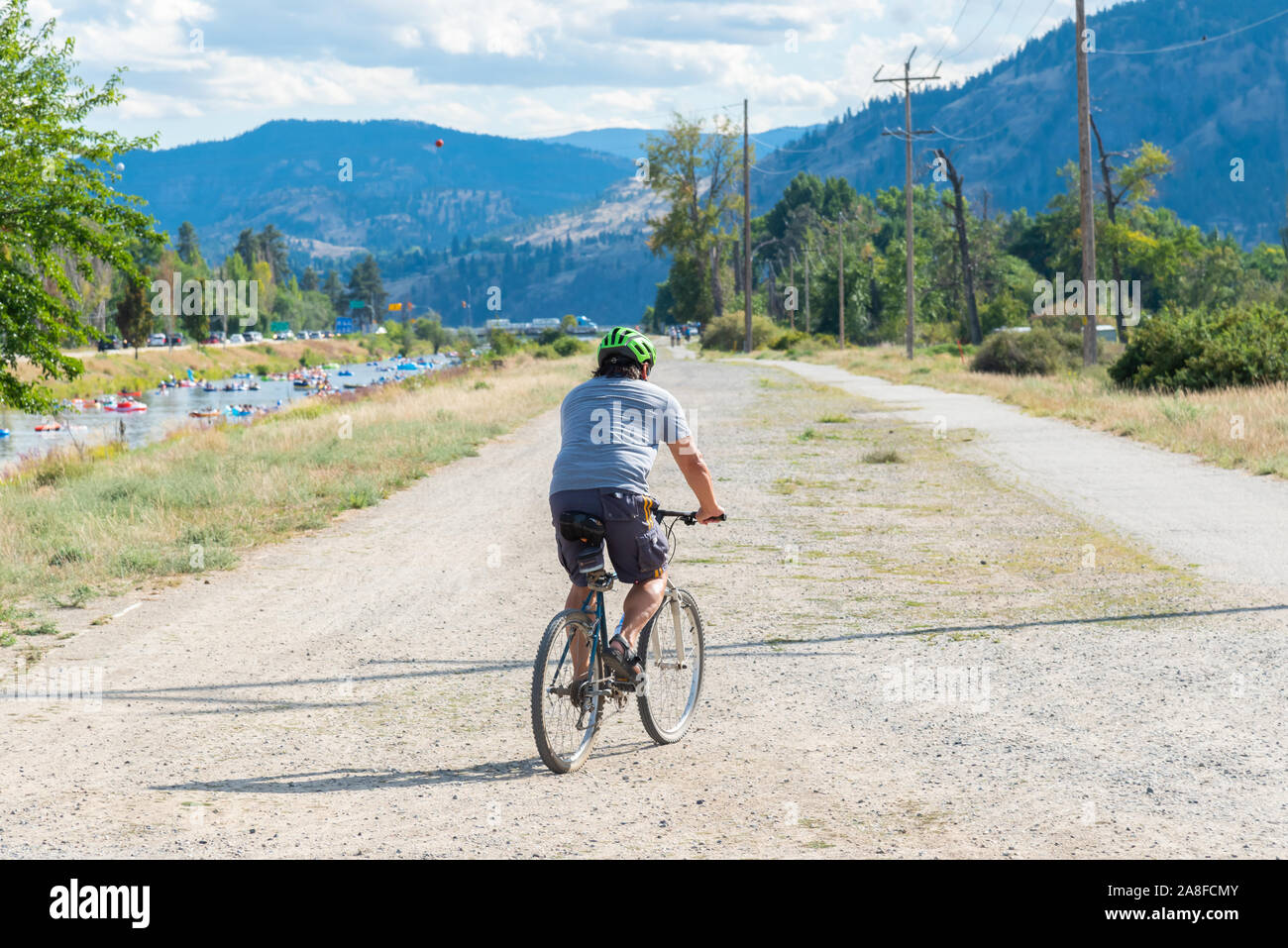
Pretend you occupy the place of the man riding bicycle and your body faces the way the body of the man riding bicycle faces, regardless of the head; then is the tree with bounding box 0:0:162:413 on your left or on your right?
on your left

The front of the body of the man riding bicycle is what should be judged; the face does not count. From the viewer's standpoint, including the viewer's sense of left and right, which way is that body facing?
facing away from the viewer and to the right of the viewer

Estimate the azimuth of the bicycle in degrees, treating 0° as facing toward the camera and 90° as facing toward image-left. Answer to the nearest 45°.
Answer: approximately 225°

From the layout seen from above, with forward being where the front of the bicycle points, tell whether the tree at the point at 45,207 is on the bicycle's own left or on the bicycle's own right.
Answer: on the bicycle's own left

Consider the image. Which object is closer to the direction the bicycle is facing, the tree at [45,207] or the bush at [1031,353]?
the bush

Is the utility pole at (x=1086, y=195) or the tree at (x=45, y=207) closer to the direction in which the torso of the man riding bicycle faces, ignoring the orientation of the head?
the utility pole
